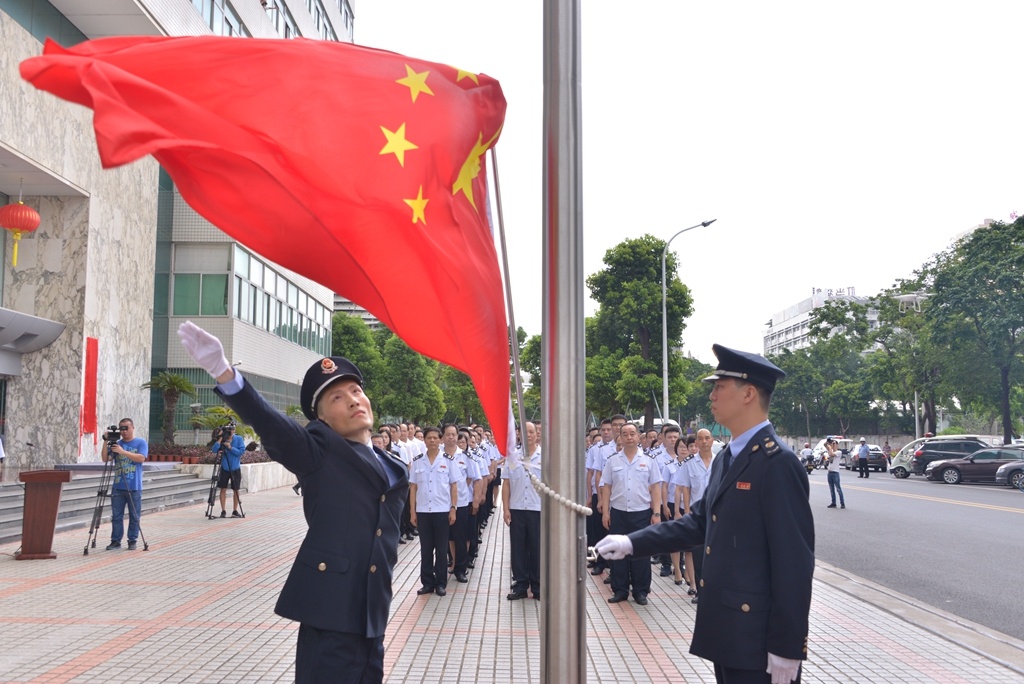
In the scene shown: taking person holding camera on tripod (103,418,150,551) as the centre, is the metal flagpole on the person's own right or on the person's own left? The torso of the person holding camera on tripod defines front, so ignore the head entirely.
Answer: on the person's own left

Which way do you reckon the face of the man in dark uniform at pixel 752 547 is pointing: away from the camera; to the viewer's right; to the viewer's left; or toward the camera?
to the viewer's left

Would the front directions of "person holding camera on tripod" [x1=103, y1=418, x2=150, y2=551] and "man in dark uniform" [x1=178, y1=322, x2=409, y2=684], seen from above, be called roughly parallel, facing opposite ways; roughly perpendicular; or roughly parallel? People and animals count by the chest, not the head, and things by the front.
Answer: roughly perpendicular

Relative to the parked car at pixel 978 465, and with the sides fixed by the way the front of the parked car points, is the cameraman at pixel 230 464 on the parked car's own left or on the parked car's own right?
on the parked car's own left

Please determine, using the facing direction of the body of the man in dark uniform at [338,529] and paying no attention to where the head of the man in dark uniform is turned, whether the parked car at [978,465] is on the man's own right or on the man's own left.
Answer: on the man's own left

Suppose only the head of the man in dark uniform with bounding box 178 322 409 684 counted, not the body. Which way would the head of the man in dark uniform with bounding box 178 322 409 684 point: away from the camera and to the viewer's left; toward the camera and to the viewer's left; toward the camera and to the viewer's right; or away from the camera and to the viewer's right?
toward the camera and to the viewer's right

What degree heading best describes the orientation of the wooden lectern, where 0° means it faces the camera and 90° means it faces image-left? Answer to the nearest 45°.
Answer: approximately 270°

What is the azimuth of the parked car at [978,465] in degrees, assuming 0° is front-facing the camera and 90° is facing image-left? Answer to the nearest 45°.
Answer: approximately 90°

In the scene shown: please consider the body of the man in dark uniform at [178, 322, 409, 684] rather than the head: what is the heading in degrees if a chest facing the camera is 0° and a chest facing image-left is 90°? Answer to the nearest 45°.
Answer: approximately 315°

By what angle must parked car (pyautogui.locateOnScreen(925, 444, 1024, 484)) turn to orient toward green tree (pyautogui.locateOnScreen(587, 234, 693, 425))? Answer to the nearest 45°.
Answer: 0° — it already faces it

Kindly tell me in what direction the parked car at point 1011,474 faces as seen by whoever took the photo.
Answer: facing to the left of the viewer
